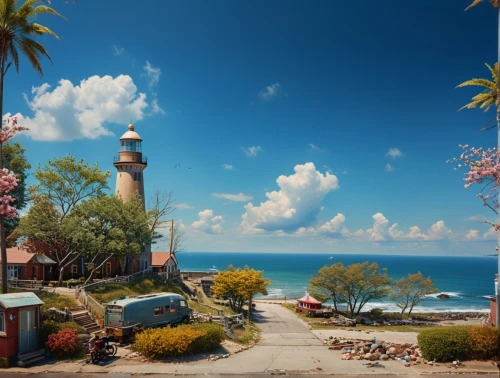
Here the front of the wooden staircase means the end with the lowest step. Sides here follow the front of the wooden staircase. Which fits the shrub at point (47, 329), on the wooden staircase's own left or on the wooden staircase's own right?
on the wooden staircase's own right

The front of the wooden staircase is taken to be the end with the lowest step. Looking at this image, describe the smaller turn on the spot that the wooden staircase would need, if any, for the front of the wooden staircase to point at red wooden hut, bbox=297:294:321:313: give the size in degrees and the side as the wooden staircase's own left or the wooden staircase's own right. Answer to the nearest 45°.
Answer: approximately 90° to the wooden staircase's own left

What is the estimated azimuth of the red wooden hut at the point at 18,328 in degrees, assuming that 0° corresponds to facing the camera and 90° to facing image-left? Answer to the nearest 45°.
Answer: approximately 315°

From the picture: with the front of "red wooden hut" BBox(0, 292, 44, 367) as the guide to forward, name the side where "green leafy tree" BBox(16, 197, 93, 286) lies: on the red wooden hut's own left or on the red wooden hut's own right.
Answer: on the red wooden hut's own left

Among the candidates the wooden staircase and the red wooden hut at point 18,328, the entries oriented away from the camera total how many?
0

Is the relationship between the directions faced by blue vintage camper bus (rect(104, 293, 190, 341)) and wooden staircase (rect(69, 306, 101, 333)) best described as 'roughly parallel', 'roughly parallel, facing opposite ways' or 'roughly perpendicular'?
roughly perpendicular
